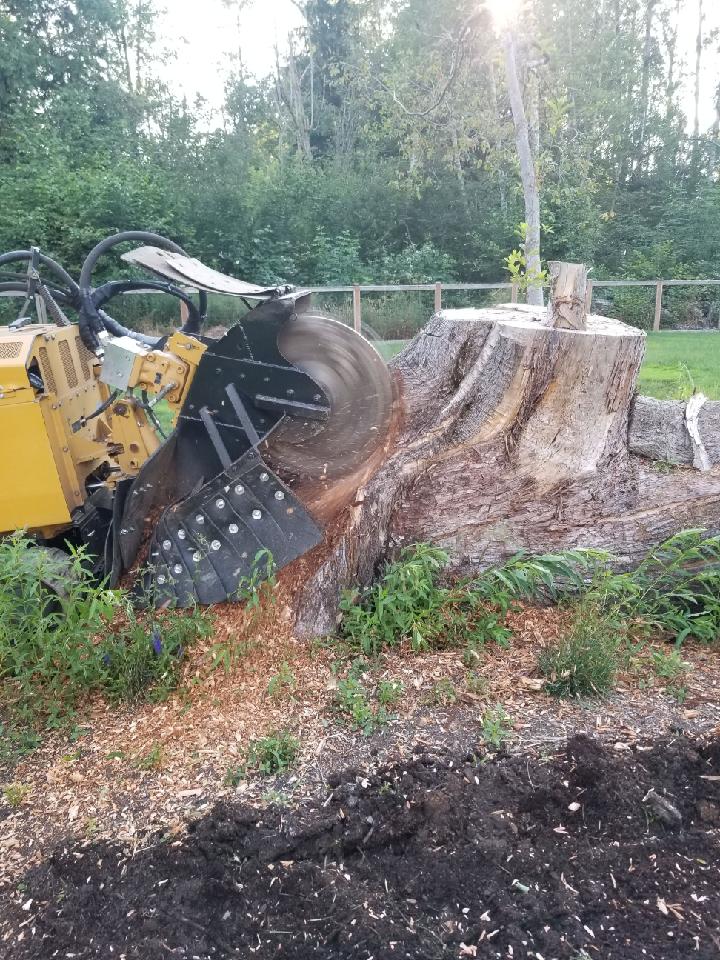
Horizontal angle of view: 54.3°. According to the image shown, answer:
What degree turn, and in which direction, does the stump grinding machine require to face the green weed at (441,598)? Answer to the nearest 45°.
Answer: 0° — it already faces it

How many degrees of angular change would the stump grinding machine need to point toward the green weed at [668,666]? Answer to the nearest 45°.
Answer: approximately 45° to its right

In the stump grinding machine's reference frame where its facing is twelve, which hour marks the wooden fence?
The wooden fence is roughly at 10 o'clock from the stump grinding machine.

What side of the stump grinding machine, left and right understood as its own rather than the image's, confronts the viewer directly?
right

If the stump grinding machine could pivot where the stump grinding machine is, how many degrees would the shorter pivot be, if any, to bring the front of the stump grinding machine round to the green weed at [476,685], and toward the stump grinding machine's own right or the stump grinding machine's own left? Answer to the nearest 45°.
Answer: approximately 45° to the stump grinding machine's own right

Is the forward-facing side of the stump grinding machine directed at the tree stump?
yes

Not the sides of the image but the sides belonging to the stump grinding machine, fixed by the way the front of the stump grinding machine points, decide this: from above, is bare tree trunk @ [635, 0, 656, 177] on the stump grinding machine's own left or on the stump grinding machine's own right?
on the stump grinding machine's own left
